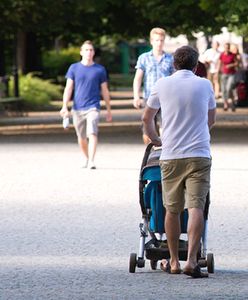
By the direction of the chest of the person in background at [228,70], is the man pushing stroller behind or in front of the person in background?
in front

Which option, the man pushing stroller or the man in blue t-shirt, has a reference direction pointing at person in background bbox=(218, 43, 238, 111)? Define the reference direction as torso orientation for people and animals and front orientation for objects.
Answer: the man pushing stroller

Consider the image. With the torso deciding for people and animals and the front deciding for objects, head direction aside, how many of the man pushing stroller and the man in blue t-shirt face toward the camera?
1

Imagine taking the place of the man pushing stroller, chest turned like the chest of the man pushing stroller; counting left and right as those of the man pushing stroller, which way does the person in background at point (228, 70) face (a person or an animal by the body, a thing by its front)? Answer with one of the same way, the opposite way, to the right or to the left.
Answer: the opposite way

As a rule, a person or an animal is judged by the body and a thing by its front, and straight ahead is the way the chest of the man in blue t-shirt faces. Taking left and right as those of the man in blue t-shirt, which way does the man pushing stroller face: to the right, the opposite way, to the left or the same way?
the opposite way

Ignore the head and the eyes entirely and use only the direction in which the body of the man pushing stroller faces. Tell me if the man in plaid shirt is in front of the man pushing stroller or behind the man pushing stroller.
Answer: in front

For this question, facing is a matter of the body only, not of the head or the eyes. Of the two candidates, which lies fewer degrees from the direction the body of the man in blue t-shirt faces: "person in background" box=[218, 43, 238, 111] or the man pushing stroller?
the man pushing stroller

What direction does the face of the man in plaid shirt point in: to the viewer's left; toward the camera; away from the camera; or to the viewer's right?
toward the camera

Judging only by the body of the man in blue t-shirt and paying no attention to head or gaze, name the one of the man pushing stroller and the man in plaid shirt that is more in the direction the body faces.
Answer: the man pushing stroller

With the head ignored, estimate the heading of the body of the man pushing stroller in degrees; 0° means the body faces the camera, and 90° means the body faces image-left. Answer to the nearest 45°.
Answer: approximately 180°

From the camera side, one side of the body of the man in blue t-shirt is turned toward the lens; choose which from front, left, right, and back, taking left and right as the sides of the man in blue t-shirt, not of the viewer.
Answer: front

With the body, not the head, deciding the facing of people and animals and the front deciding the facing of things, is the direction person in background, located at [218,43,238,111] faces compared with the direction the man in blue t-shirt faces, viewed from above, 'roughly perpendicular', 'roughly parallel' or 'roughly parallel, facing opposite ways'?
roughly parallel

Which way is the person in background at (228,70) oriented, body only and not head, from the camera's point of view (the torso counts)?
toward the camera
